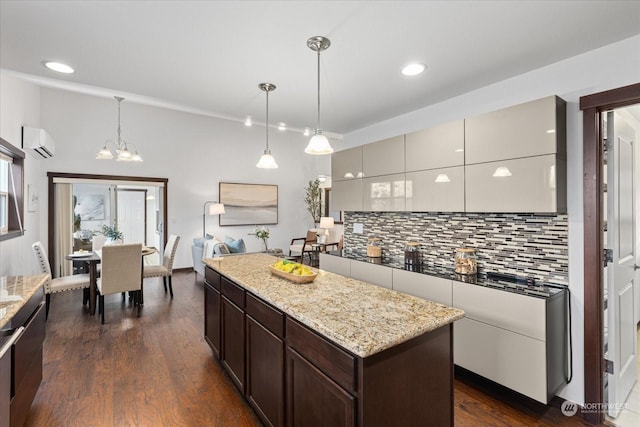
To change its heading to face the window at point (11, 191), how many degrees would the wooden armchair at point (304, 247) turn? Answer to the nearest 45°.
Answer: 0° — it already faces it

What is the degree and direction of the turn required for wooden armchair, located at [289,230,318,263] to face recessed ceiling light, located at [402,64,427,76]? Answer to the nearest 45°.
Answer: approximately 45° to its left

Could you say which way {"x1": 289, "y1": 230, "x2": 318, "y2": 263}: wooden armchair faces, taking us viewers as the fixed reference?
facing the viewer and to the left of the viewer

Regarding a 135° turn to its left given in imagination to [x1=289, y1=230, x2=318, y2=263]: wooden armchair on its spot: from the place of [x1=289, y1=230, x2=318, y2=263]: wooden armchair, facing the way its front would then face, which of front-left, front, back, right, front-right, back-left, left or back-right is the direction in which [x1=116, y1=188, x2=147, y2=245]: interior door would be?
back

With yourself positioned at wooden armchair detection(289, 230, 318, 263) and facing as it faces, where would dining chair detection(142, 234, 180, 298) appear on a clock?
dining chair detection(142, 234, 180, 298) is roughly at 12 o'clock from wooden armchair detection(289, 230, 318, 263).

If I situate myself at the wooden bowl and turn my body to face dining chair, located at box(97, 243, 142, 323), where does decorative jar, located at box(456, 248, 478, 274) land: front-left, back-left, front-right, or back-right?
back-right

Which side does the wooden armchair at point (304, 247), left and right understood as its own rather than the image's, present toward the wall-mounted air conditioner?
front

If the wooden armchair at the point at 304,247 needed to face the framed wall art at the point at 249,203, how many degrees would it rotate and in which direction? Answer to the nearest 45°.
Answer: approximately 45° to its right

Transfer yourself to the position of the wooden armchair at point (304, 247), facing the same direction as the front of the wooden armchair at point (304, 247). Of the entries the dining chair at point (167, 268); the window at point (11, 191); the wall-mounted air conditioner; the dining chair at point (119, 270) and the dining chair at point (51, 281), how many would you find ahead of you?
5

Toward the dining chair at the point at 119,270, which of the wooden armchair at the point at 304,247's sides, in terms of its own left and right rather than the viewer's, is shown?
front

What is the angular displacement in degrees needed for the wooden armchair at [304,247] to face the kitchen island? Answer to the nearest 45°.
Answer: approximately 45° to its left

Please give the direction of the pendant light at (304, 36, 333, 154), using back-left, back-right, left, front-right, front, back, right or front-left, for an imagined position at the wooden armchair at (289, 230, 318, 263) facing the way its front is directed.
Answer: front-left
